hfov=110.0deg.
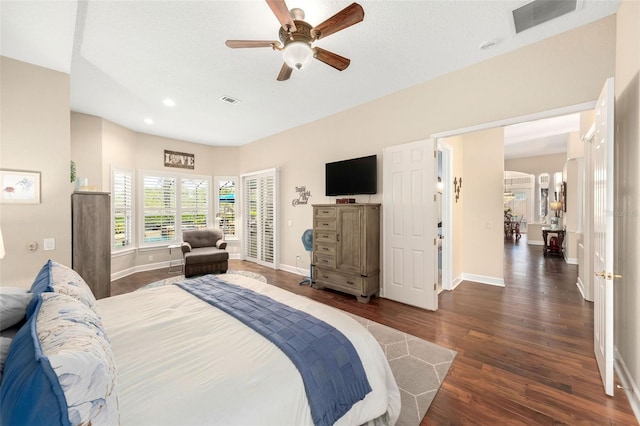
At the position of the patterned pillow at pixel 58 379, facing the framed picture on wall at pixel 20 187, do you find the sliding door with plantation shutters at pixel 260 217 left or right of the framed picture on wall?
right

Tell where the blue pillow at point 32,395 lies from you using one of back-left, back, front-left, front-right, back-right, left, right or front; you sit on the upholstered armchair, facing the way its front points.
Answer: front

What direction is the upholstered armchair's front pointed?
toward the camera

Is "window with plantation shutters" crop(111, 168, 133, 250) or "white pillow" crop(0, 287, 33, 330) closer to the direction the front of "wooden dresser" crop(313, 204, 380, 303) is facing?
the white pillow

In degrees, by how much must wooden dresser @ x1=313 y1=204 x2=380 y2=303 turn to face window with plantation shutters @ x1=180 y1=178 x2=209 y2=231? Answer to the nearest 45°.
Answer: approximately 90° to its right

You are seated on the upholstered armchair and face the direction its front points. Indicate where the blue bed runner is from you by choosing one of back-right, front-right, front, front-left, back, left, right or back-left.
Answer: front

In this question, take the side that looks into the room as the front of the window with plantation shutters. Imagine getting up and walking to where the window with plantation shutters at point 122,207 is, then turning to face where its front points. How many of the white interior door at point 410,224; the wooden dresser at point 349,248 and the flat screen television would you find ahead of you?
3

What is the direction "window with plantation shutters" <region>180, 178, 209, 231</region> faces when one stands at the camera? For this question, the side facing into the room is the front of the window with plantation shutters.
facing the viewer

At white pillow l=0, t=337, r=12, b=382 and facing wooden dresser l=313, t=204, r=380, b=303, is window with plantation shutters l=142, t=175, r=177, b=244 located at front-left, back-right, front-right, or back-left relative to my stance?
front-left

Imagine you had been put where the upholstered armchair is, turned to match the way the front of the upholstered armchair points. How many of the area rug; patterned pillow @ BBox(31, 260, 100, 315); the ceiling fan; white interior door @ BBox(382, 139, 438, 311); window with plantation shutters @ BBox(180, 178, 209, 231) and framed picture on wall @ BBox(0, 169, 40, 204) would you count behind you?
1
